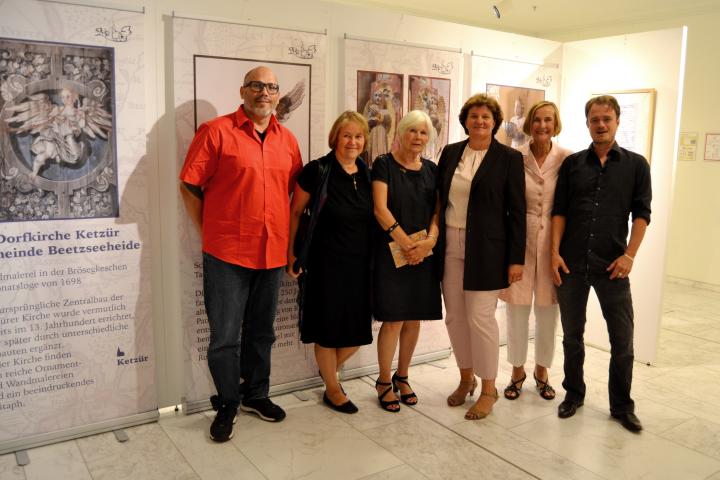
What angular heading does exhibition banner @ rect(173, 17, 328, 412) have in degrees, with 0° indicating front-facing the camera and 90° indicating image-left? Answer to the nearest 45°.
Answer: approximately 315°

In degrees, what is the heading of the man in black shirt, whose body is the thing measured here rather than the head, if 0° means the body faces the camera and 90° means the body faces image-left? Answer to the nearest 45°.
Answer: approximately 0°

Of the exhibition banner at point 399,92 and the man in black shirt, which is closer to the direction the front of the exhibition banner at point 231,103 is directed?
the man in black shirt

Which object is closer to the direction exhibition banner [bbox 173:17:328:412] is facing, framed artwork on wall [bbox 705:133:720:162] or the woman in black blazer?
the woman in black blazer

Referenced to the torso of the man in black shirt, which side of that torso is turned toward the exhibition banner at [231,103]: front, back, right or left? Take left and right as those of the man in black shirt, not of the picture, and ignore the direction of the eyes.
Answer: right

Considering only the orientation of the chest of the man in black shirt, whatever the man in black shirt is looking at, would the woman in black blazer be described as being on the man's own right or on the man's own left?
on the man's own right

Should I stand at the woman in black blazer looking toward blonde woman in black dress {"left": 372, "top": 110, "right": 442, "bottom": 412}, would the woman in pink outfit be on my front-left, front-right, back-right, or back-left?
back-right

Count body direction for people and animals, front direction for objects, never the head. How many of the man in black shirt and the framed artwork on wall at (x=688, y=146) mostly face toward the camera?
2

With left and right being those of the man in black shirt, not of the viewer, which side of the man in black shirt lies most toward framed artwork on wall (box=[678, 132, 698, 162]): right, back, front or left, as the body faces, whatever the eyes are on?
back

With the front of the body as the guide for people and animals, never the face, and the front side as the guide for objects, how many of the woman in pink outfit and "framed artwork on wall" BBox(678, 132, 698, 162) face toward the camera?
2

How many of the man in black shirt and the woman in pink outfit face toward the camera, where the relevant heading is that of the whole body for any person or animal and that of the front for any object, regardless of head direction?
2
